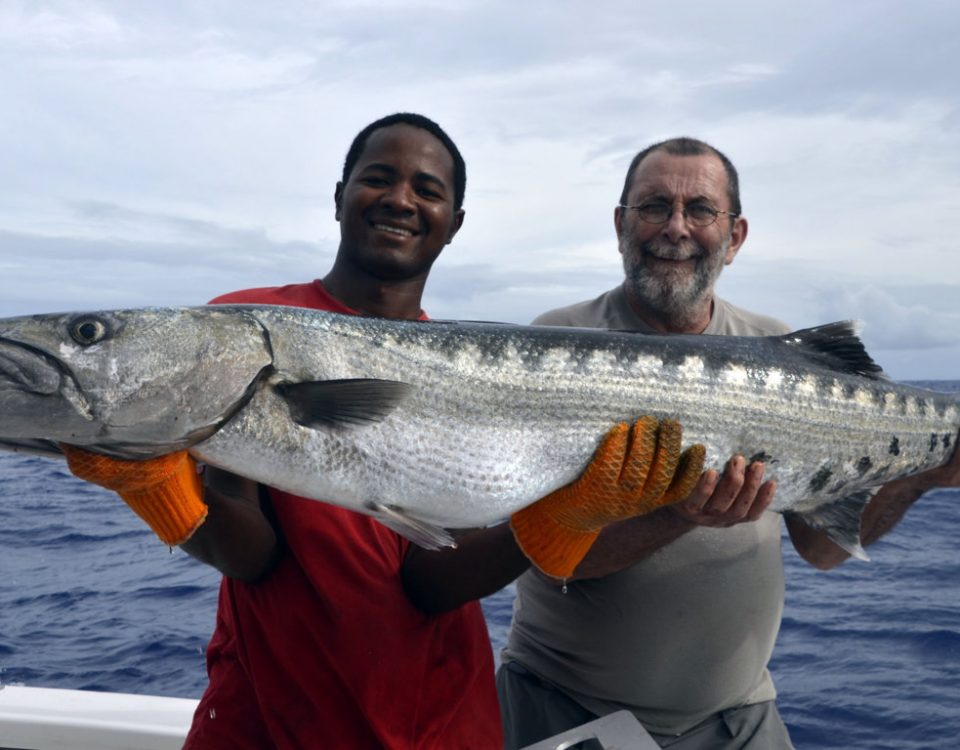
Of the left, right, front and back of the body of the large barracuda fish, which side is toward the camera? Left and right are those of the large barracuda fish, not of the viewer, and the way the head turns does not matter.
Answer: left

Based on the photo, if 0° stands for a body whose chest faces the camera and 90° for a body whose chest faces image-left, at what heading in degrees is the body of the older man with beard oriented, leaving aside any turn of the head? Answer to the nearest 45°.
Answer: approximately 0°
